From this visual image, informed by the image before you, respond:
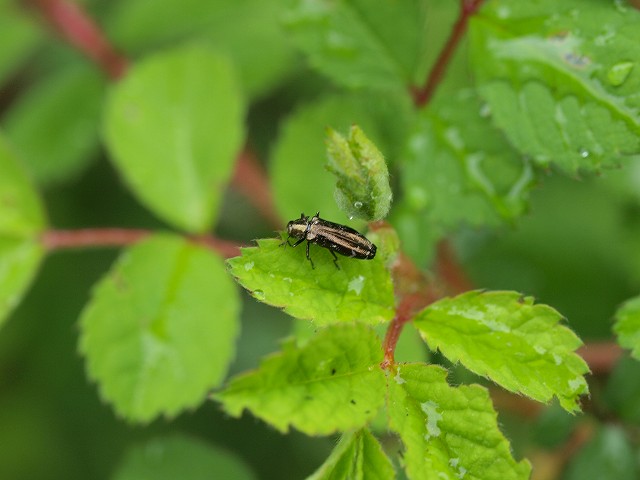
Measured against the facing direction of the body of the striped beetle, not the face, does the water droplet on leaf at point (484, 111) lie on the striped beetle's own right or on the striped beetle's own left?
on the striped beetle's own right

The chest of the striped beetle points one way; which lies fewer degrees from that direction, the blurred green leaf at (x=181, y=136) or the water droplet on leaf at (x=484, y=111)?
the blurred green leaf

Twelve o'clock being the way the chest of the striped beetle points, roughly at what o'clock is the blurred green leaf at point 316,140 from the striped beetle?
The blurred green leaf is roughly at 3 o'clock from the striped beetle.

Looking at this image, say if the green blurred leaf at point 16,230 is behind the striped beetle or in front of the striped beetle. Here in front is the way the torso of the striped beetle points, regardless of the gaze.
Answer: in front

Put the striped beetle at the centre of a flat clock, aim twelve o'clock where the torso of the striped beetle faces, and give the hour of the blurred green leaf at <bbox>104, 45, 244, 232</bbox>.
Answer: The blurred green leaf is roughly at 2 o'clock from the striped beetle.

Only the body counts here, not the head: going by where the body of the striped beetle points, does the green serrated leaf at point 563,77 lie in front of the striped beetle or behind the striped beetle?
behind

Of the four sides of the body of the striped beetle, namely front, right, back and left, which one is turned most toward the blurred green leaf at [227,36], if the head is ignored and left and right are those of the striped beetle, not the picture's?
right

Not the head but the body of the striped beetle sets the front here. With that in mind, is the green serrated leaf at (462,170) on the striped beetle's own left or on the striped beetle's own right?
on the striped beetle's own right

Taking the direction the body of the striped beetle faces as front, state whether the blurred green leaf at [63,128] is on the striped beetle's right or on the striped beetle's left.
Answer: on the striped beetle's right

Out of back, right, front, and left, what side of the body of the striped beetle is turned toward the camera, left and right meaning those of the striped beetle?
left
